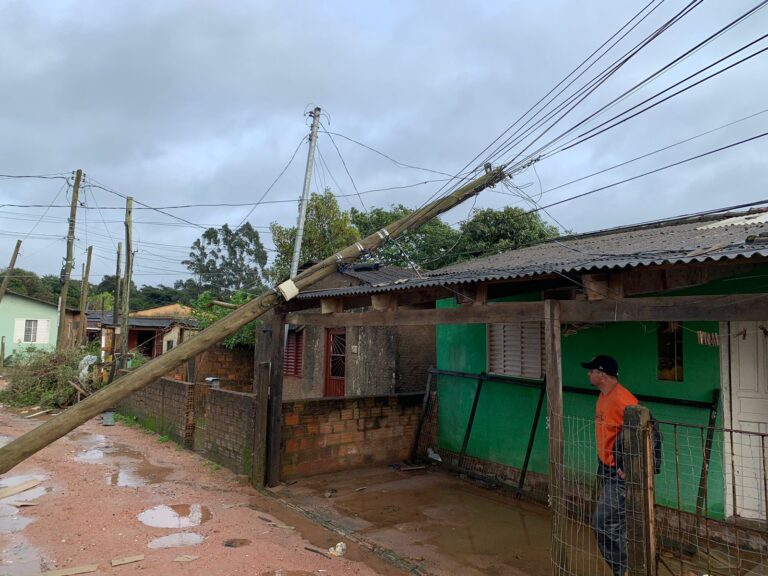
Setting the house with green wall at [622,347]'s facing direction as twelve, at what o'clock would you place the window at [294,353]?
The window is roughly at 3 o'clock from the house with green wall.

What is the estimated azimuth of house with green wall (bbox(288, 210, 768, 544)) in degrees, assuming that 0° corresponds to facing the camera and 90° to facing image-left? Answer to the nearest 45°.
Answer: approximately 45°

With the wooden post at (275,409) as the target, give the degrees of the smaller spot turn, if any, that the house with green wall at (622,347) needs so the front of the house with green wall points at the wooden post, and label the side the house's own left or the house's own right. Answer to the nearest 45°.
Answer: approximately 45° to the house's own right

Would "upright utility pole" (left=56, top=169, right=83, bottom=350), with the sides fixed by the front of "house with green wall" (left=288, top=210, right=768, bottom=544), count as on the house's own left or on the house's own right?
on the house's own right

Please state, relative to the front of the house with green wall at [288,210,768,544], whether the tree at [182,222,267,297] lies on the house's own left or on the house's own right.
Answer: on the house's own right

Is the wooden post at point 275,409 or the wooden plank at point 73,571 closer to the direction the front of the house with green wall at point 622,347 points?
the wooden plank

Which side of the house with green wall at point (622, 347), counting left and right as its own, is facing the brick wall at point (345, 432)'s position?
right

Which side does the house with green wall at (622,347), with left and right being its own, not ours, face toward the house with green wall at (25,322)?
right

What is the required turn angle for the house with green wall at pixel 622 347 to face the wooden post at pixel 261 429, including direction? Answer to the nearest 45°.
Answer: approximately 45° to its right

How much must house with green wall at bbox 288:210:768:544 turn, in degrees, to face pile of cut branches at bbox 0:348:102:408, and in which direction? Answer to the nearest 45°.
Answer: approximately 90° to its right

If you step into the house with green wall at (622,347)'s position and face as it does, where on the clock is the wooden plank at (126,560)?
The wooden plank is roughly at 1 o'clock from the house with green wall.

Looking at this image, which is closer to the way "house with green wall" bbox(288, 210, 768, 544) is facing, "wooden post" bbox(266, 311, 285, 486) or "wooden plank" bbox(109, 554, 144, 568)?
the wooden plank
